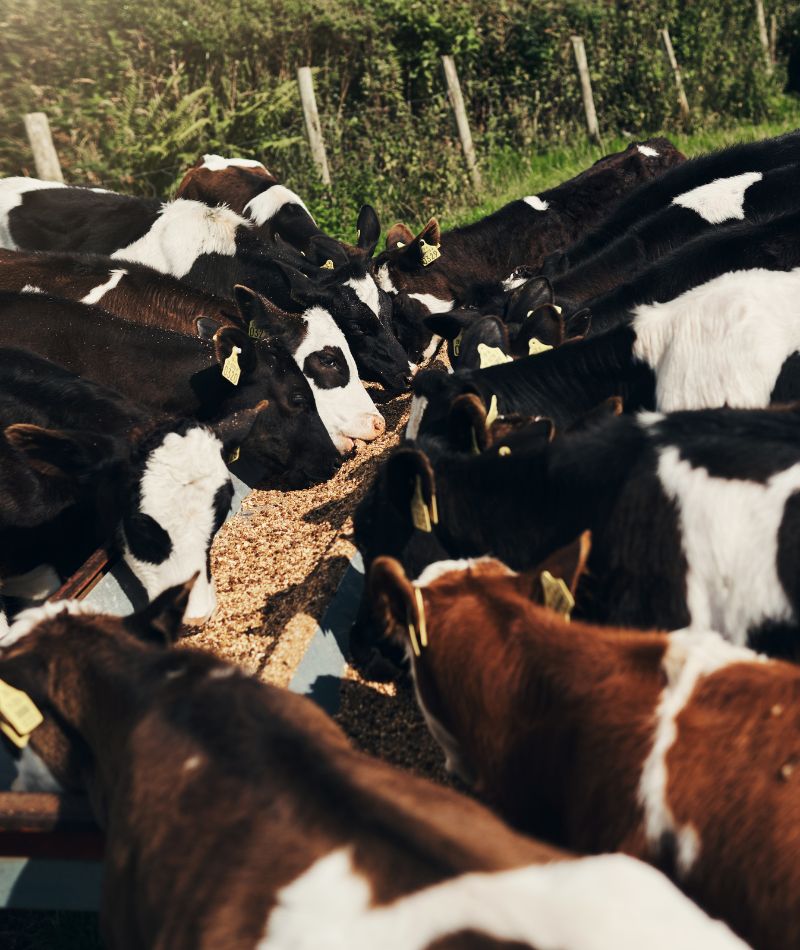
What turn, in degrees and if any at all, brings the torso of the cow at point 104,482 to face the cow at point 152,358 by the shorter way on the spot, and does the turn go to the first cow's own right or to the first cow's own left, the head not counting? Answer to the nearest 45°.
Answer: approximately 135° to the first cow's own left

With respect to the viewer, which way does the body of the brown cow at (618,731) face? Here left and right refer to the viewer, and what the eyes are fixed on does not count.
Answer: facing away from the viewer and to the left of the viewer

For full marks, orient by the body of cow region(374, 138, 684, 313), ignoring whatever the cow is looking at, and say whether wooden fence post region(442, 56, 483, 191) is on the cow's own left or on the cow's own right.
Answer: on the cow's own right

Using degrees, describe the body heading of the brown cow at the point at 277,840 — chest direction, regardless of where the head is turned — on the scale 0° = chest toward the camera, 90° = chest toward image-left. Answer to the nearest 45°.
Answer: approximately 135°

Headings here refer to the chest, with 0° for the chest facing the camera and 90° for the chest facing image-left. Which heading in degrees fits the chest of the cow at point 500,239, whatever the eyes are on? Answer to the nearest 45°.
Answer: approximately 45°

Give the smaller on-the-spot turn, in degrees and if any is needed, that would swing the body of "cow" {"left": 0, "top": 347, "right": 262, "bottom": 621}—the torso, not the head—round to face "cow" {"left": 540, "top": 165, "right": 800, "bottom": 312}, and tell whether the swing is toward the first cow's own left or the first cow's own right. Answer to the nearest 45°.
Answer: approximately 90° to the first cow's own left

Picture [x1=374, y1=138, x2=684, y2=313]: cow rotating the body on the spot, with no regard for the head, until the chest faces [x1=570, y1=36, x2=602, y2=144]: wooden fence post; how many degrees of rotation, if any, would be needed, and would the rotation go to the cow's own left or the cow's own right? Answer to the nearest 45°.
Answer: approximately 135° to the cow's own right

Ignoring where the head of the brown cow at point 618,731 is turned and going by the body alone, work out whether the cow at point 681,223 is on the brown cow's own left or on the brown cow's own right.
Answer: on the brown cow's own right

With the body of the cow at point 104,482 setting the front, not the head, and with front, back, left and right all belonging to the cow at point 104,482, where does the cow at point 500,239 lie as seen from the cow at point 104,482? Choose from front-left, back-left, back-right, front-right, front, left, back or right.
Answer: left

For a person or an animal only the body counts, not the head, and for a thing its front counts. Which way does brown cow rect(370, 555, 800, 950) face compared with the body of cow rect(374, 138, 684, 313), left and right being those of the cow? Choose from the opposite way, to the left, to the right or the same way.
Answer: to the right

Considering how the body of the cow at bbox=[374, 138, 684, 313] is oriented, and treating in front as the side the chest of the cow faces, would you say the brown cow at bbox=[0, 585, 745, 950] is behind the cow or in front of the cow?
in front

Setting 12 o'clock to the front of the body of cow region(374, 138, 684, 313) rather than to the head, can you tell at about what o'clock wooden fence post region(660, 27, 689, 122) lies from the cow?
The wooden fence post is roughly at 5 o'clock from the cow.

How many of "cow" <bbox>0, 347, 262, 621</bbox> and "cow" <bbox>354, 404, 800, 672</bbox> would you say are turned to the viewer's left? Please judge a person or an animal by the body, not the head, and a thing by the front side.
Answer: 1

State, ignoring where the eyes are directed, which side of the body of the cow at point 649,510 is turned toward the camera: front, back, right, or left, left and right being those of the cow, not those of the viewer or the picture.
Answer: left
